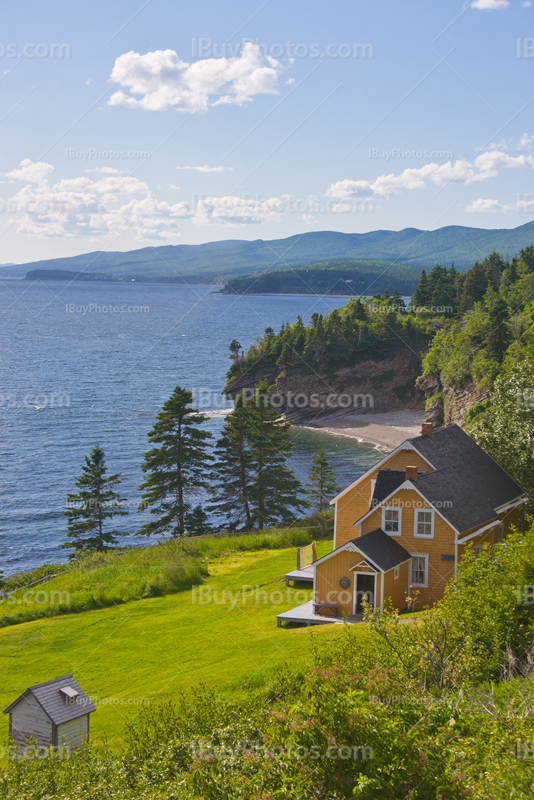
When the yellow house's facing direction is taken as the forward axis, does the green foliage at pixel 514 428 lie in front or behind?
behind

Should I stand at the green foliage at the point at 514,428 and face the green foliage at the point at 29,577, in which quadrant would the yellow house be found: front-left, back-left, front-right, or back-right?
front-left

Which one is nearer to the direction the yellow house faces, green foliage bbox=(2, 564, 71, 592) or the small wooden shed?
the small wooden shed

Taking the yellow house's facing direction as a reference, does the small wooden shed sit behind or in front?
in front

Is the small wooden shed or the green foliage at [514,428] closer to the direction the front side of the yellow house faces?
the small wooden shed

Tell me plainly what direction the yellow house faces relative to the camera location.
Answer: facing the viewer and to the left of the viewer

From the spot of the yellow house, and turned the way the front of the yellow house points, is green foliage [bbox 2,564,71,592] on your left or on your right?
on your right

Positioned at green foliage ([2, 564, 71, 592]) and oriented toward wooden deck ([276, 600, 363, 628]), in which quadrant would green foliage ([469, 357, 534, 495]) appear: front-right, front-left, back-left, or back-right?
front-left

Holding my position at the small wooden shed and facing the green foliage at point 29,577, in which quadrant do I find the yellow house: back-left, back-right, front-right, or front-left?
front-right
